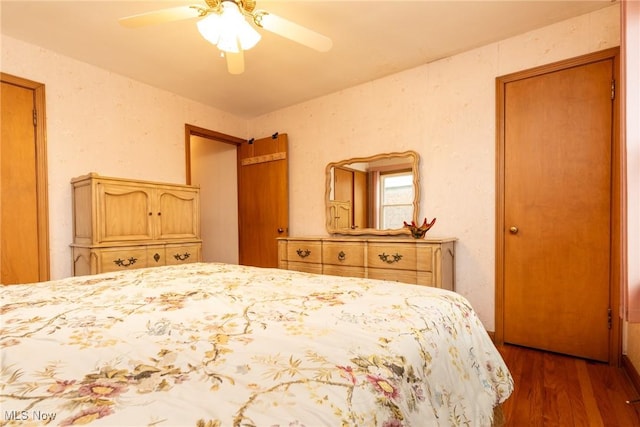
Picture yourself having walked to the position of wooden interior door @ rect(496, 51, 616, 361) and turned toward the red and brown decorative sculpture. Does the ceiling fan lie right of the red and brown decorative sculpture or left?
left

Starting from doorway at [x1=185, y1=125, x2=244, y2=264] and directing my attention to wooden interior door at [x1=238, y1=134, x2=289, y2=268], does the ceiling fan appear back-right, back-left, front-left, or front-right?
front-right

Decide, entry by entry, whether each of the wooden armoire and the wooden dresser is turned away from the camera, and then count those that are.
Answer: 0

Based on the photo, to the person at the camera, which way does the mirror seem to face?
facing the viewer and to the left of the viewer

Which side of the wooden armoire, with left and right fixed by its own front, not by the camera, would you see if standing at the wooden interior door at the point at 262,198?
left

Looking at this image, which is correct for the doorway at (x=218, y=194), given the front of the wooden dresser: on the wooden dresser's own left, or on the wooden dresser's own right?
on the wooden dresser's own right

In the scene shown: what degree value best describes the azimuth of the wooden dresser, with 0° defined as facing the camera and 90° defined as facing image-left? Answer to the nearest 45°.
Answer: approximately 45°

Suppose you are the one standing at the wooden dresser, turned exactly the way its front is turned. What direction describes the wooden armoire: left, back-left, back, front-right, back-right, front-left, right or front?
front-right

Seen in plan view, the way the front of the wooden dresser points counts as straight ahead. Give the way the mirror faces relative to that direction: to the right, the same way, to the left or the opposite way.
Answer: the same way

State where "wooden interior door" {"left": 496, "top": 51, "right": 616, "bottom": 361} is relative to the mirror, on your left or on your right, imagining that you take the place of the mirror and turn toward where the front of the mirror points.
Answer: on your left

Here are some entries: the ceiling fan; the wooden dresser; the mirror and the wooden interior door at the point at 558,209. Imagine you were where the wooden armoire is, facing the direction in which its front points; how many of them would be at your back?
0

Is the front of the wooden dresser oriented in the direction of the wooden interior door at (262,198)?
no

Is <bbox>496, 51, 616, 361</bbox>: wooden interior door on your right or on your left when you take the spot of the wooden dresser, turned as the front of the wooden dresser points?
on your left

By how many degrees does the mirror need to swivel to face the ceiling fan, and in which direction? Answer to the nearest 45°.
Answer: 0° — it already faces it

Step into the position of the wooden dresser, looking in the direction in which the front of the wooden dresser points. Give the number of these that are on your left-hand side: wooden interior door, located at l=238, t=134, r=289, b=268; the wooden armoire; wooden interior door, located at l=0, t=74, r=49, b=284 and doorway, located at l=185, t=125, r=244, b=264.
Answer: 0

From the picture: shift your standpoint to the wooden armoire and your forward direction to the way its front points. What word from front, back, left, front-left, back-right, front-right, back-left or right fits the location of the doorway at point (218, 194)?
left
